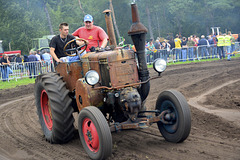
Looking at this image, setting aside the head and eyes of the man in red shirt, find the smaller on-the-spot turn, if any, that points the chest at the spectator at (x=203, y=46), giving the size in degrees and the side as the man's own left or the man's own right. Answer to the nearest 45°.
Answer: approximately 135° to the man's own left
